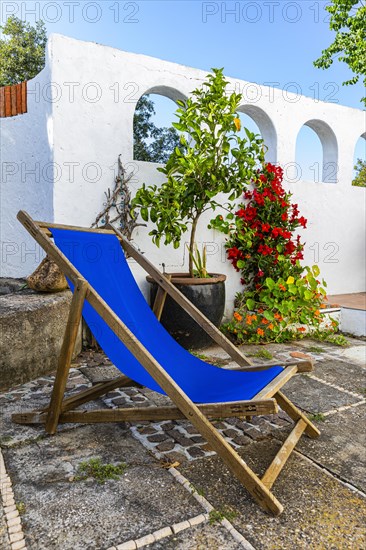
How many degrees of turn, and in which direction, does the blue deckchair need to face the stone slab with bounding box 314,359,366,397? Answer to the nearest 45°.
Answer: approximately 90° to its left

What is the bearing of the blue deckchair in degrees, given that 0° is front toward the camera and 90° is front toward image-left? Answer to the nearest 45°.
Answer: approximately 315°

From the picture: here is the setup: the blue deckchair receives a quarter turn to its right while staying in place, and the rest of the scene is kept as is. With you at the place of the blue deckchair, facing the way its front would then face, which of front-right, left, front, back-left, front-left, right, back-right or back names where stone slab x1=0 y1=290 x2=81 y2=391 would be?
right

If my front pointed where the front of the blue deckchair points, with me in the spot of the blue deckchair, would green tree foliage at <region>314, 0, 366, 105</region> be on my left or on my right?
on my left

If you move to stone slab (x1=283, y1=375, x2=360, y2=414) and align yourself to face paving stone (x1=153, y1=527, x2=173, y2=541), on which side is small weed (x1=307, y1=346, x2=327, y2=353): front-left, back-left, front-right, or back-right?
back-right

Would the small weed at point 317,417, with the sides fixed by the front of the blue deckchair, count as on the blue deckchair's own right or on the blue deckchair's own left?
on the blue deckchair's own left

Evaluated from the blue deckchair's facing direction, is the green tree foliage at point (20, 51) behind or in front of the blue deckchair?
behind

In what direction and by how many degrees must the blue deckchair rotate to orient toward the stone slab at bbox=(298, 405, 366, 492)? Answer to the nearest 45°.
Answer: approximately 45° to its left

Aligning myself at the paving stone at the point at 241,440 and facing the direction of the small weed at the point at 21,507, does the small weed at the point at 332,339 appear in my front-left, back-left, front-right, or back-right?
back-right
